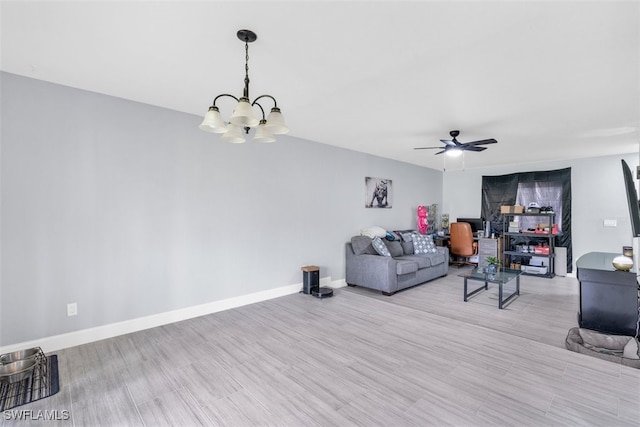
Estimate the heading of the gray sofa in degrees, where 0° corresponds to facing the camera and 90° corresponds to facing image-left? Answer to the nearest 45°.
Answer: approximately 315°

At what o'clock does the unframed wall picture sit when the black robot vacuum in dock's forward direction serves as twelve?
The unframed wall picture is roughly at 9 o'clock from the black robot vacuum in dock.

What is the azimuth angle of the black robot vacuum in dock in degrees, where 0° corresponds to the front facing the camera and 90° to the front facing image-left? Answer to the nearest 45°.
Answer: approximately 315°

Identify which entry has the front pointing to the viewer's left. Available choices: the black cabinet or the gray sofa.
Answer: the black cabinet

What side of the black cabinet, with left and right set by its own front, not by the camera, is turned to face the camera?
left

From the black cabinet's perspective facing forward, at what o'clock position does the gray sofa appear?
The gray sofa is roughly at 12 o'clock from the black cabinet.

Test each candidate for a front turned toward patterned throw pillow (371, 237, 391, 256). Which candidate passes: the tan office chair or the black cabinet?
the black cabinet

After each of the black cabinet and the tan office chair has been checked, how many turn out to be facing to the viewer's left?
1

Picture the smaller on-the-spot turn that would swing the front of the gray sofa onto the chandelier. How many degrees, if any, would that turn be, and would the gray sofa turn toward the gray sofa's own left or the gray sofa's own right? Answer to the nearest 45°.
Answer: approximately 45° to the gray sofa's own right

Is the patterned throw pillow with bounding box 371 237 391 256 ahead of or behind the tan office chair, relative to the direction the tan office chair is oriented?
behind

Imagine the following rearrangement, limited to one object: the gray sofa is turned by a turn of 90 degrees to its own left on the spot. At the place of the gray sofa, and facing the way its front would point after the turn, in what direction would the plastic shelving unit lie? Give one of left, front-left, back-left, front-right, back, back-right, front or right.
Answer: front

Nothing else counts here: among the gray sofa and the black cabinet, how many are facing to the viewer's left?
1
